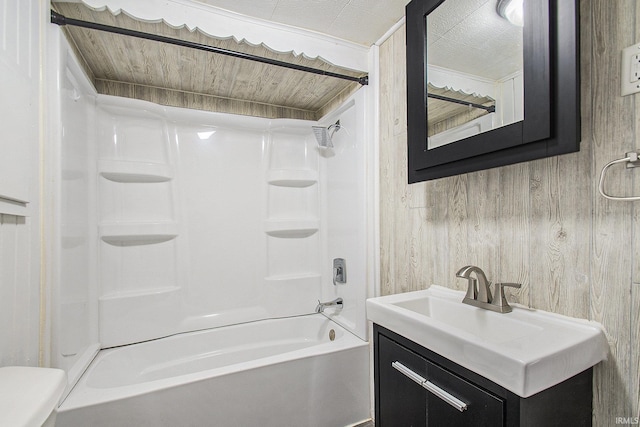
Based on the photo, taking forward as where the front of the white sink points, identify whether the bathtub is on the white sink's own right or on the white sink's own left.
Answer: on the white sink's own right

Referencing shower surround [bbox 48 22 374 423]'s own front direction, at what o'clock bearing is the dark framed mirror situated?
The dark framed mirror is roughly at 11 o'clock from the shower surround.

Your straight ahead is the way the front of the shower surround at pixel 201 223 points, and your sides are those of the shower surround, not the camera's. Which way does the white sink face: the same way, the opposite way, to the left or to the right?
to the right

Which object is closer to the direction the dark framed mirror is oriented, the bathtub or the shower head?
the bathtub

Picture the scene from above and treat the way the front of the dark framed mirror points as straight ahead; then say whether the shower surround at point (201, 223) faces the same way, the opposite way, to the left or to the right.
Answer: to the left

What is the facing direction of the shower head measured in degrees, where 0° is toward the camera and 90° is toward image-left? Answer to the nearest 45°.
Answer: approximately 90°
